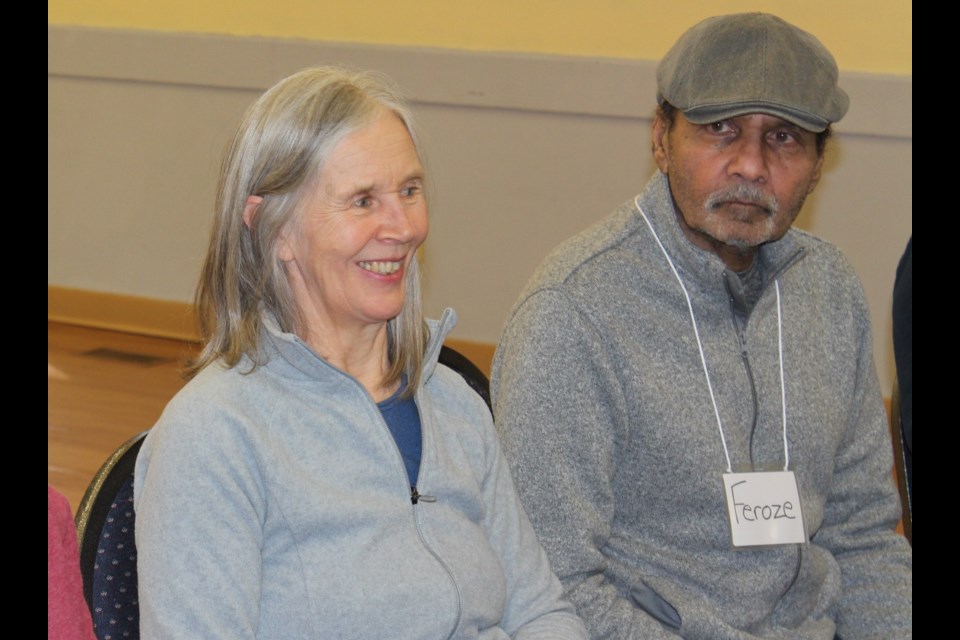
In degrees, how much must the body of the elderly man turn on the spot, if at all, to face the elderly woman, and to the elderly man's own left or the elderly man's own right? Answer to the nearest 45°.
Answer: approximately 90° to the elderly man's own right

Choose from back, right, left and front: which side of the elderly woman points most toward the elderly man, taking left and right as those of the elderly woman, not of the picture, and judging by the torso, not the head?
left

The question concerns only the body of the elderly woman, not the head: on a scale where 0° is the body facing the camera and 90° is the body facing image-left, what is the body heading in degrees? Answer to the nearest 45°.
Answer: approximately 315°
